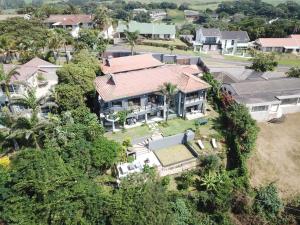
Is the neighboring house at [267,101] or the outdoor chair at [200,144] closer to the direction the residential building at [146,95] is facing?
the outdoor chair

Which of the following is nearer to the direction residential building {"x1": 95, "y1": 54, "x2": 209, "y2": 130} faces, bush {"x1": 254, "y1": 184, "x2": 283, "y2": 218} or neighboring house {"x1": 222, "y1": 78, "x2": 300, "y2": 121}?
the bush

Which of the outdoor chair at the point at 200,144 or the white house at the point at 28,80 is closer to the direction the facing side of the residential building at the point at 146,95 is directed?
the outdoor chair

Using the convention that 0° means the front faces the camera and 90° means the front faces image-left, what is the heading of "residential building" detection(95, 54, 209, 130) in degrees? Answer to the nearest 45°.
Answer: approximately 0°

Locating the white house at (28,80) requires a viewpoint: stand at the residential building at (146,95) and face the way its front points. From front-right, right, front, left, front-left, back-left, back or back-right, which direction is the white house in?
right

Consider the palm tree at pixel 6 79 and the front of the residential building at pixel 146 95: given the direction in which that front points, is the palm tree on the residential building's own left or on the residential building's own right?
on the residential building's own right

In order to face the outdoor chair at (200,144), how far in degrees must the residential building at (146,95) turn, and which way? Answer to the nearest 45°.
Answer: approximately 45° to its left

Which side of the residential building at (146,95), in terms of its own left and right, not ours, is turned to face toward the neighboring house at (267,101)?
left

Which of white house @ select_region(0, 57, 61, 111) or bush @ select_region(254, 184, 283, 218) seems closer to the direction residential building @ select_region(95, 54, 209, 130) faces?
the bush

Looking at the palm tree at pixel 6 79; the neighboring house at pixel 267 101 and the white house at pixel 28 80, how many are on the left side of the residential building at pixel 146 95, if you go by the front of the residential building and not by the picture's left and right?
1

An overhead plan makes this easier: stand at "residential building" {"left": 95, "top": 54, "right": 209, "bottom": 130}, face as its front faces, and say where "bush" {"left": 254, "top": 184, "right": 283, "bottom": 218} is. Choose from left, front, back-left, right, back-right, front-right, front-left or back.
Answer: front-left

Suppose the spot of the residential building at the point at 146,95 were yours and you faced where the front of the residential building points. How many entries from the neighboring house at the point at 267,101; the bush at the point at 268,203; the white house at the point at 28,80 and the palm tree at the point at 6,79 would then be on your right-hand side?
2
